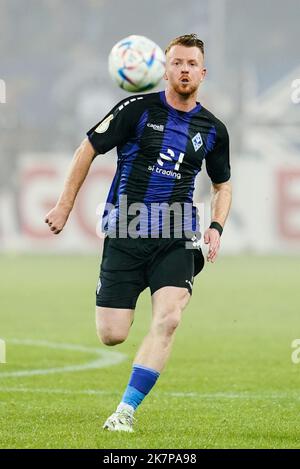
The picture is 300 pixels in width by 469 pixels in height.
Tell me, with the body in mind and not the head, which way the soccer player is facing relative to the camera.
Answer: toward the camera
